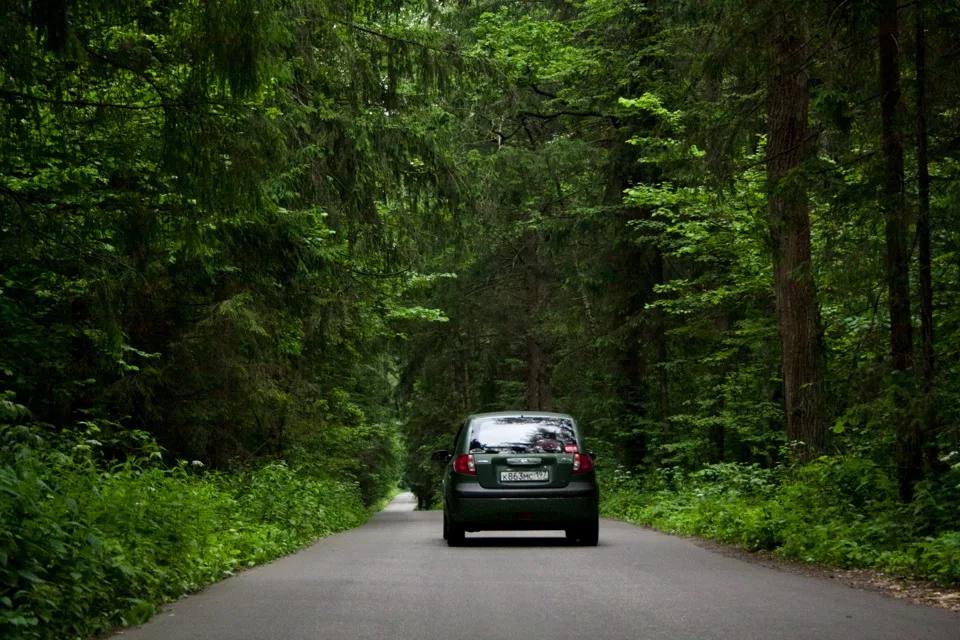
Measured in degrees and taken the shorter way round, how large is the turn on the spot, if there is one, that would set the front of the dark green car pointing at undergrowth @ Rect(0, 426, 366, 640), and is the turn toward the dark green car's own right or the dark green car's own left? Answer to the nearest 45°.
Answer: approximately 135° to the dark green car's own left

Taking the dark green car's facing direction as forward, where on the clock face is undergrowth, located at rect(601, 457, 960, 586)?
The undergrowth is roughly at 4 o'clock from the dark green car.

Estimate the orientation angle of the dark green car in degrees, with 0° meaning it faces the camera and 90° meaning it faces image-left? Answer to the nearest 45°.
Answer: approximately 180°
